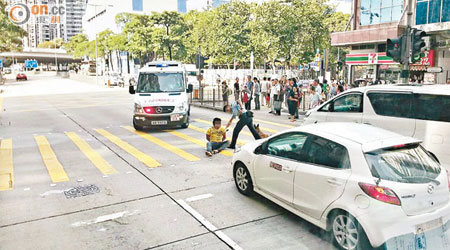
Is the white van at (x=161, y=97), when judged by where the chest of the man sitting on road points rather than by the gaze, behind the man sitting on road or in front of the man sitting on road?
behind

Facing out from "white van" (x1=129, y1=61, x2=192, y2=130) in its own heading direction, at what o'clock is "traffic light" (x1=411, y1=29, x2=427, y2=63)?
The traffic light is roughly at 10 o'clock from the white van.

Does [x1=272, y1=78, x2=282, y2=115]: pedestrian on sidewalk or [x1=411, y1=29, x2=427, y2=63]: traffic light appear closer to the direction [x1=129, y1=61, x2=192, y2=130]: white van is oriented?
the traffic light

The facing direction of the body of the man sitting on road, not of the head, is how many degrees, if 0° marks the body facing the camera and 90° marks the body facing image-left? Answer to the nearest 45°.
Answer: approximately 0°

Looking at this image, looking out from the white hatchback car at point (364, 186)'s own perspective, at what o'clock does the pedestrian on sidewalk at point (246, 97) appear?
The pedestrian on sidewalk is roughly at 1 o'clock from the white hatchback car.

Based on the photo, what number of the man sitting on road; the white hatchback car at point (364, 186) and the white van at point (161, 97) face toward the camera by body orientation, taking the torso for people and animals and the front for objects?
2

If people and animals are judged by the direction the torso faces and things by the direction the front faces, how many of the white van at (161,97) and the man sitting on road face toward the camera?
2

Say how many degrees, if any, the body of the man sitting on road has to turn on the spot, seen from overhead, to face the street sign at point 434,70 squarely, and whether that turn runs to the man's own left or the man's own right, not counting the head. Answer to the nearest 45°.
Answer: approximately 135° to the man's own left

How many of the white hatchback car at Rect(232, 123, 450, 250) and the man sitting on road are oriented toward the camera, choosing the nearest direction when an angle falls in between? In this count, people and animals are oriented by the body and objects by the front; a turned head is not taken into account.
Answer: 1

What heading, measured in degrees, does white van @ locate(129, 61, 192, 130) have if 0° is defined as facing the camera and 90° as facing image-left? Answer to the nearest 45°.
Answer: approximately 0°

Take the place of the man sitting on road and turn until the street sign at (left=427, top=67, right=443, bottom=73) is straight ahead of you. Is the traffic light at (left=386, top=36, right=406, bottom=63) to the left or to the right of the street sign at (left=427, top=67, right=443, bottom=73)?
right

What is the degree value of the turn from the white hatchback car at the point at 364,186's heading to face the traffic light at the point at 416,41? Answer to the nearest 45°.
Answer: approximately 45° to its right
